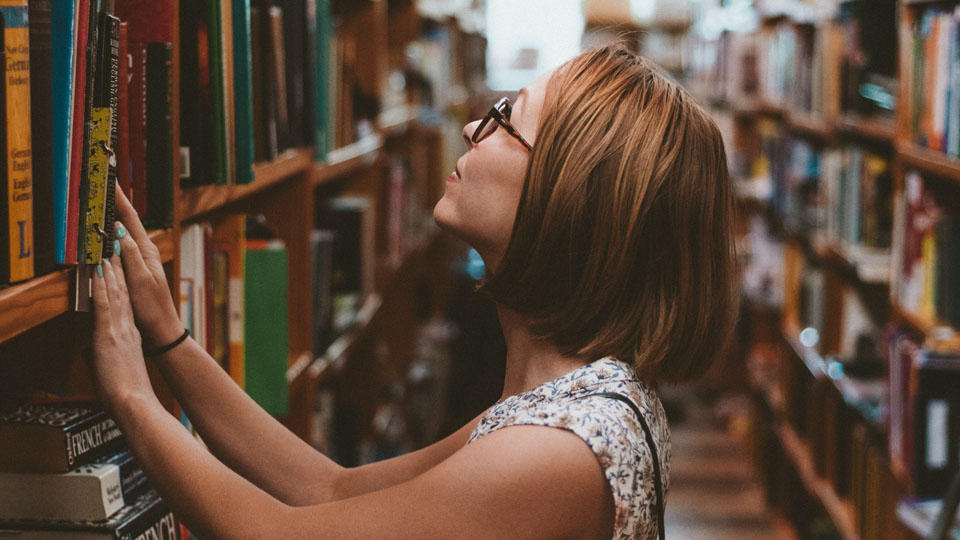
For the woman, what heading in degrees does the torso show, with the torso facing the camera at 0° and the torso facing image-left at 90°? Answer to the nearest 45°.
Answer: approximately 90°

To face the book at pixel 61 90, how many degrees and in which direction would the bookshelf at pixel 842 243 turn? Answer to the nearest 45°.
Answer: approximately 45° to its left

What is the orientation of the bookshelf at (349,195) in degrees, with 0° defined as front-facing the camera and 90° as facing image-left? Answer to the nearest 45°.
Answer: approximately 315°

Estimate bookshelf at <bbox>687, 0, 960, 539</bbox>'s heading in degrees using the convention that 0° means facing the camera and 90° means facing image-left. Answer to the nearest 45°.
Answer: approximately 45°

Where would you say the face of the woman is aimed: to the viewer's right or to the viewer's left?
to the viewer's left
